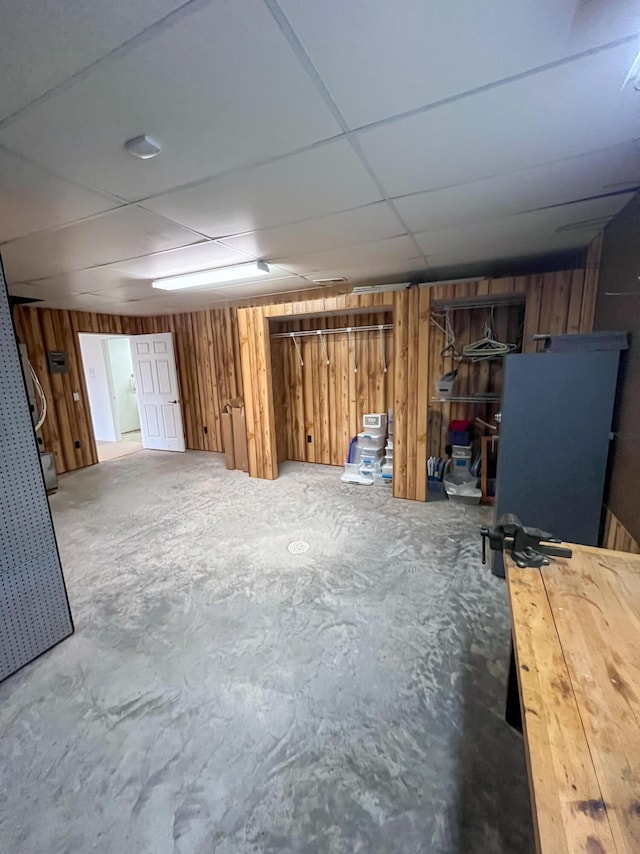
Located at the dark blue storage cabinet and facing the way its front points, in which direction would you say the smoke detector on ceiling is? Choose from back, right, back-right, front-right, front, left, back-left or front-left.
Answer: front-left

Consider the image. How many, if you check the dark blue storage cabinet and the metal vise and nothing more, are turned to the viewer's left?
2

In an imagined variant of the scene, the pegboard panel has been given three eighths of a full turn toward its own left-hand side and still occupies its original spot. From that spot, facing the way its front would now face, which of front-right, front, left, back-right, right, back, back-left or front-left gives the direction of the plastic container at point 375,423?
right

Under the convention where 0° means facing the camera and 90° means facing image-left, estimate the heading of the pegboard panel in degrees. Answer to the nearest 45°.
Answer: approximately 315°

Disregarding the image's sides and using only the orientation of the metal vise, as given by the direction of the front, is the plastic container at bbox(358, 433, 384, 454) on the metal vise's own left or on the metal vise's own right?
on the metal vise's own right

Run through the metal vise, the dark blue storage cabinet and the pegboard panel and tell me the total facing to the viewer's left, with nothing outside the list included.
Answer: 2

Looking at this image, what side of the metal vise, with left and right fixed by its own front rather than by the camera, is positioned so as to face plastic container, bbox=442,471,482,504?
right

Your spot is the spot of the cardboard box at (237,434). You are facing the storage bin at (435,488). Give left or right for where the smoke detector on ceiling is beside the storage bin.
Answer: right

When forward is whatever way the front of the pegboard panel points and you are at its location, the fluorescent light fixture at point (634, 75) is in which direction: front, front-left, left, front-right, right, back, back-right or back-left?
front

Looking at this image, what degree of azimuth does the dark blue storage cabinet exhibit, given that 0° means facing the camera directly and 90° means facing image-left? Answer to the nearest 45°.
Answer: approximately 90°

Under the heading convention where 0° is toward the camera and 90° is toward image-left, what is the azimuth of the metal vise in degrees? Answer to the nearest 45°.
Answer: approximately 90°

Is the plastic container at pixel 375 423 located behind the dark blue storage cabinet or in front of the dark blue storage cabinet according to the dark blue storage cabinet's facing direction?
in front
